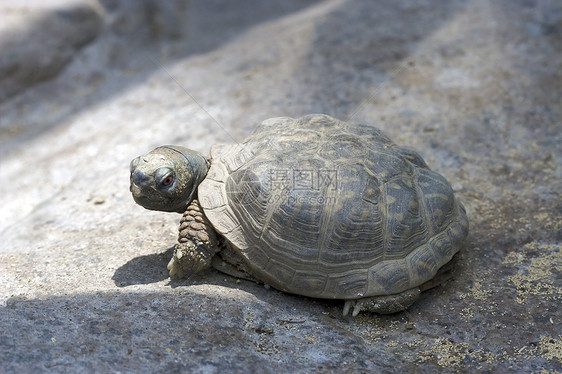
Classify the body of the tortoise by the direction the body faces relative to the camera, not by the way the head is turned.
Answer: to the viewer's left
